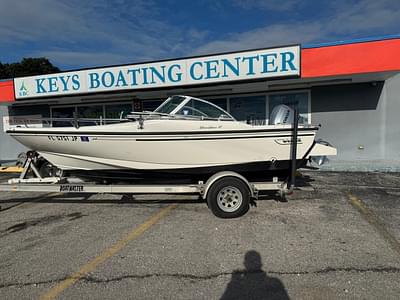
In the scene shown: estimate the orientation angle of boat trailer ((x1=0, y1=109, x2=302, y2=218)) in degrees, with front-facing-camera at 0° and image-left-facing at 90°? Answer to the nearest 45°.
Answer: approximately 90°

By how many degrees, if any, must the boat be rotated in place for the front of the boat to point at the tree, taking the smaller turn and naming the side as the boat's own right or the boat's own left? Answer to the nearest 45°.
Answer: approximately 45° to the boat's own right

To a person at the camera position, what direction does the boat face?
facing to the left of the viewer

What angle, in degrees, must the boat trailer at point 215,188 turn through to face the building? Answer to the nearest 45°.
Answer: approximately 135° to its right

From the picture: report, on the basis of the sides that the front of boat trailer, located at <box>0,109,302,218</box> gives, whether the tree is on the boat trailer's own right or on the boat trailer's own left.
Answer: on the boat trailer's own right

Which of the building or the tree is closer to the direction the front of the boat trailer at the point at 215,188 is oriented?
the tree

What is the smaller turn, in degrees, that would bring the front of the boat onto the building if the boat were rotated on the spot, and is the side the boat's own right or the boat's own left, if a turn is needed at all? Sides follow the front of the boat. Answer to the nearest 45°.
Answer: approximately 135° to the boat's own right

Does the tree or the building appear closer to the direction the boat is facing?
the tree
